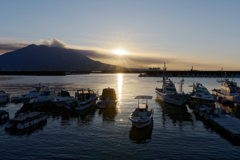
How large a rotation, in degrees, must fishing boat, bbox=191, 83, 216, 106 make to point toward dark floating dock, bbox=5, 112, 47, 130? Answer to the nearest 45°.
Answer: approximately 90° to its right

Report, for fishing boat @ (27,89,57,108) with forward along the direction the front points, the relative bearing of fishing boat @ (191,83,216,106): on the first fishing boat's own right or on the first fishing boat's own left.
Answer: on the first fishing boat's own left

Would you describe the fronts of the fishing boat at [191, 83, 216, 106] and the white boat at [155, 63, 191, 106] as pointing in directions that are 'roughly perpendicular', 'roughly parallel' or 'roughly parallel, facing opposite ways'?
roughly parallel

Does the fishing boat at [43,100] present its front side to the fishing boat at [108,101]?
no

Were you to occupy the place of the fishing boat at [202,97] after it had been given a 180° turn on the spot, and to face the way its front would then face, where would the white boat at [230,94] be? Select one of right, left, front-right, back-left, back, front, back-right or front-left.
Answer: right

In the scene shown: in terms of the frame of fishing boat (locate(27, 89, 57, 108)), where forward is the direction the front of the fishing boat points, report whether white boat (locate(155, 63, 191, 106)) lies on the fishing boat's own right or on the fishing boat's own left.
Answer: on the fishing boat's own left

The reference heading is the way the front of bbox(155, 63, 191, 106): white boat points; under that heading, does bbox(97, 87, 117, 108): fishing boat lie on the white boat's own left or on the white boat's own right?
on the white boat's own right

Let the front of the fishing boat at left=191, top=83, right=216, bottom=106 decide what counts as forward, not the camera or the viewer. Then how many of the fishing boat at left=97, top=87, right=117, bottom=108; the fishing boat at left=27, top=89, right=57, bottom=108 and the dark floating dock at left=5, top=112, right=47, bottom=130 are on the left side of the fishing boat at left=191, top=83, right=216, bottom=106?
0

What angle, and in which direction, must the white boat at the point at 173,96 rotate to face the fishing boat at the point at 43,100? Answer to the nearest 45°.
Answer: approximately 135° to its right
